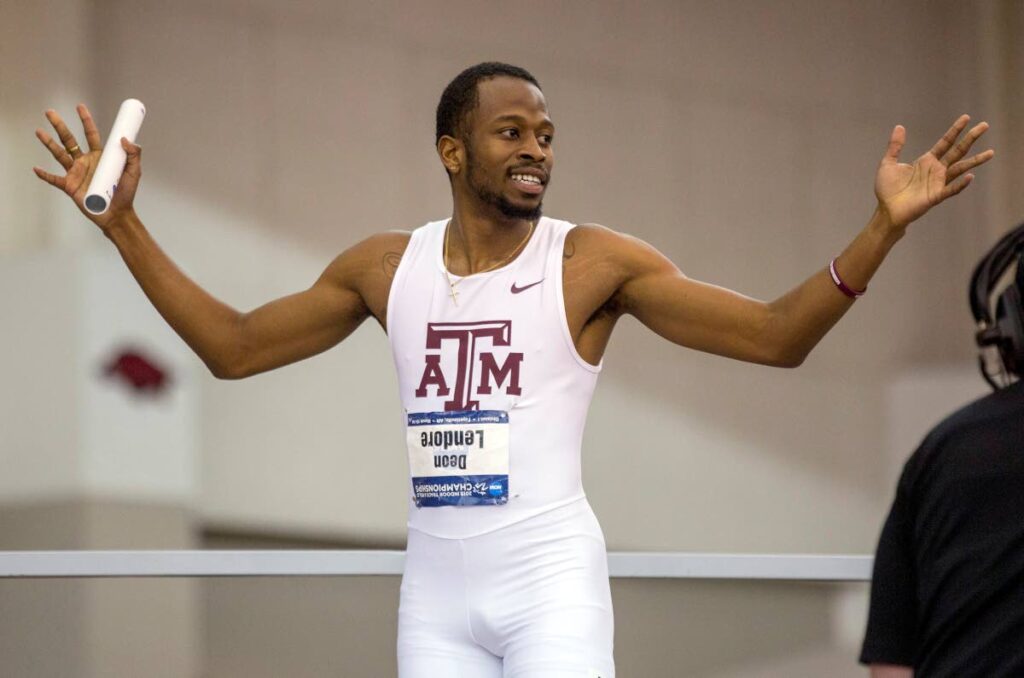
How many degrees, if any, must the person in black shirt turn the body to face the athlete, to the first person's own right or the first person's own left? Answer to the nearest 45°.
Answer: approximately 45° to the first person's own left

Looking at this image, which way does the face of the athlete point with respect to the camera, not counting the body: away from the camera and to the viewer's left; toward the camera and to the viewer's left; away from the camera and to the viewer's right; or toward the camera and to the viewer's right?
toward the camera and to the viewer's right

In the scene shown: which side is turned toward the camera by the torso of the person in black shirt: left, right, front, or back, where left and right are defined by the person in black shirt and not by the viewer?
back
